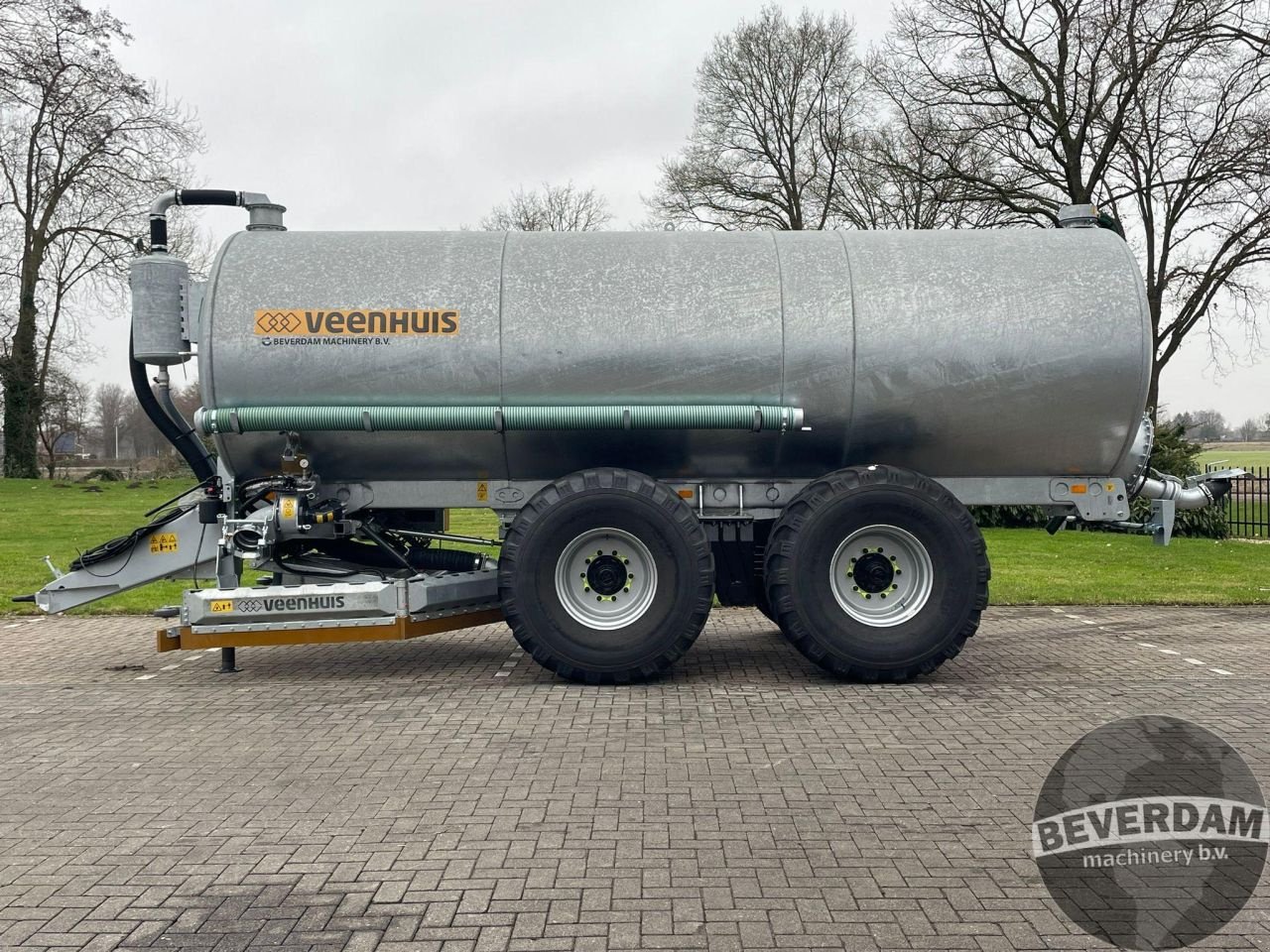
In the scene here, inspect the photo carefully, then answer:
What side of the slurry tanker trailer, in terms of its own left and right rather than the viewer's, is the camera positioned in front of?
left

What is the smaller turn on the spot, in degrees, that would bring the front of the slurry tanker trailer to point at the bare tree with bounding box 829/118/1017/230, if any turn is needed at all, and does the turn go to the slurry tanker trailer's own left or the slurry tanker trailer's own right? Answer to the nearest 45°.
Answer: approximately 90° to the slurry tanker trailer's own right

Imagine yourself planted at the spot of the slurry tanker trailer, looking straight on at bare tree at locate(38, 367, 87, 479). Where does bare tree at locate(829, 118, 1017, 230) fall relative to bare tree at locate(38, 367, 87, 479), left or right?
right

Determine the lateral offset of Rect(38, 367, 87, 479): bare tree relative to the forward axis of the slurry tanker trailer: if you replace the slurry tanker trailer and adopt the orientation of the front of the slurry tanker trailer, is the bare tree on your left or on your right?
on your right
